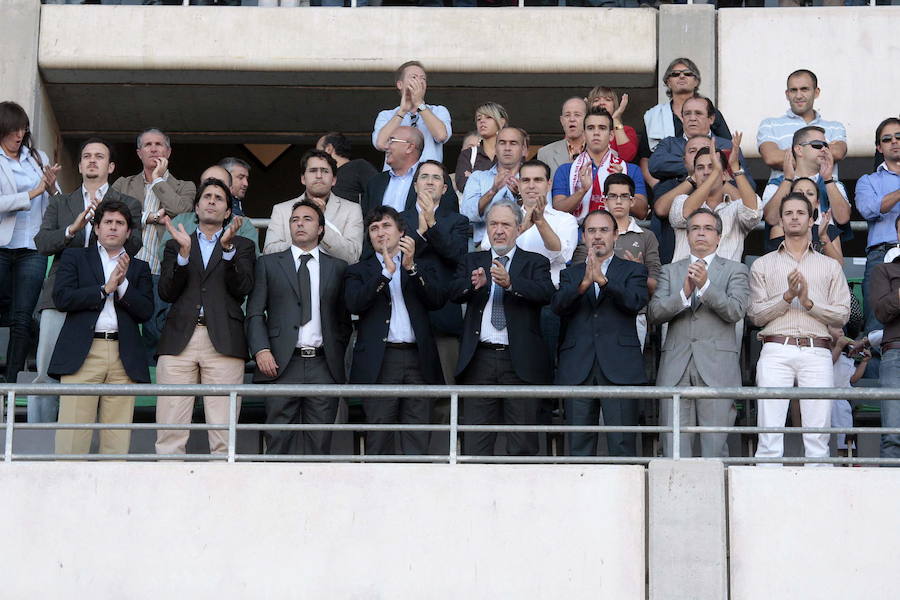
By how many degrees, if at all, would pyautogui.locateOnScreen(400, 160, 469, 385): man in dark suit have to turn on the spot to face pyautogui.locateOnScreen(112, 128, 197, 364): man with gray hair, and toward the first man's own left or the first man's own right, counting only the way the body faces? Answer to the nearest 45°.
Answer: approximately 45° to the first man's own right

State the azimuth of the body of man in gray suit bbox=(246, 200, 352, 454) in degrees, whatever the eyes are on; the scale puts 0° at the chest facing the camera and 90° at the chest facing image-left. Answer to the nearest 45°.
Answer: approximately 0°

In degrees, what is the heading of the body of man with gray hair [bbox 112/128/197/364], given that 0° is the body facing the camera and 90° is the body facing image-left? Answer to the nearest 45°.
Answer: approximately 0°

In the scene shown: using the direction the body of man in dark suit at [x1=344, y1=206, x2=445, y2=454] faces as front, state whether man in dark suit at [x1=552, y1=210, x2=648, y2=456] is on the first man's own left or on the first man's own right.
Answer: on the first man's own left

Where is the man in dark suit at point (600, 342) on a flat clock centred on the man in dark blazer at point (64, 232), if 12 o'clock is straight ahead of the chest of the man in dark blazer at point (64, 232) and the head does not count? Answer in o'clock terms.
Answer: the man in dark suit at point (600, 342) is roughly at 10 o'clock from the man in dark blazer at point (64, 232).

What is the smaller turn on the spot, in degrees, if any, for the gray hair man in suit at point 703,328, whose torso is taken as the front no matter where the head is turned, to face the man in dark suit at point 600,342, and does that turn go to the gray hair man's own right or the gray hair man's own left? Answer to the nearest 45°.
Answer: approximately 90° to the gray hair man's own right
